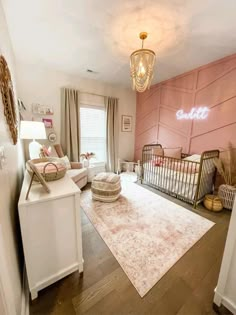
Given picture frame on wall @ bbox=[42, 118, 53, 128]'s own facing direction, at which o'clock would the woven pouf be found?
The woven pouf is roughly at 11 o'clock from the picture frame on wall.

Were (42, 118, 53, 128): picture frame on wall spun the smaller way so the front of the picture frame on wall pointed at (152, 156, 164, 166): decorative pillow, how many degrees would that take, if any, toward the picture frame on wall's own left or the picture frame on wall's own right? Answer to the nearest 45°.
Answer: approximately 45° to the picture frame on wall's own left

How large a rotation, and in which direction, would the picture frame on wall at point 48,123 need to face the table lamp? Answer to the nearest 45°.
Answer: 0° — it already faces it

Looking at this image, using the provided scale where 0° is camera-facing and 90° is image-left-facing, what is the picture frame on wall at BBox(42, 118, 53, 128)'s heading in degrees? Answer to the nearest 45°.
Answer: approximately 0°
